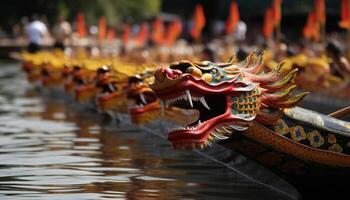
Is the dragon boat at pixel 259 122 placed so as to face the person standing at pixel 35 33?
no

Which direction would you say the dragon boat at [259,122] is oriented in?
to the viewer's left
